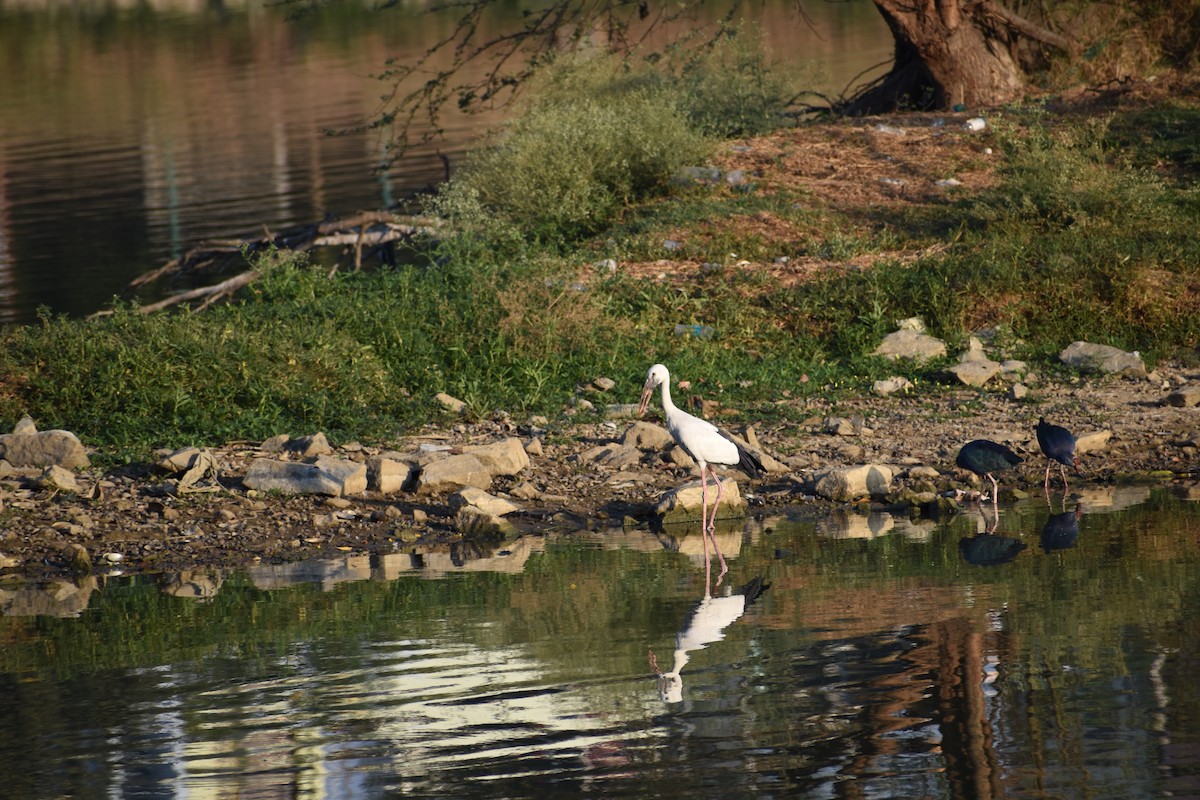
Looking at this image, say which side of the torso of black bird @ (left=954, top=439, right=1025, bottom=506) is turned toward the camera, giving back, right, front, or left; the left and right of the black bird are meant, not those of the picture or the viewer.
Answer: left

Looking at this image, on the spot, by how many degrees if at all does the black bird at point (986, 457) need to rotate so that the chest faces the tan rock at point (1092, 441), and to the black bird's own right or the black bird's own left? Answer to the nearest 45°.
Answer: approximately 135° to the black bird's own right

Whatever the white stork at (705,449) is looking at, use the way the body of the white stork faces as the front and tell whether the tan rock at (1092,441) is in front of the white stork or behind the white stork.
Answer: behind

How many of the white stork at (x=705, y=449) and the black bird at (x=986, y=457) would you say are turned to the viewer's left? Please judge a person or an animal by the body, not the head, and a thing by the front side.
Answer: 2

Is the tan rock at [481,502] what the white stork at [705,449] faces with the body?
yes

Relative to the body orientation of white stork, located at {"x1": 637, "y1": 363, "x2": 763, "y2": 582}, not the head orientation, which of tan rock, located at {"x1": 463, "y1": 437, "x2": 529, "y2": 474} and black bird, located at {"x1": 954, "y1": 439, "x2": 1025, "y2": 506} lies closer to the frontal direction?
the tan rock

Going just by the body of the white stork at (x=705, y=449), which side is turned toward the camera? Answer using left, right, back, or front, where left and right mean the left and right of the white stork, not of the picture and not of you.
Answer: left

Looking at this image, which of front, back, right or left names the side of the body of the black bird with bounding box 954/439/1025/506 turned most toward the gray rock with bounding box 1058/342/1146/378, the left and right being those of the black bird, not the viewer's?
right
